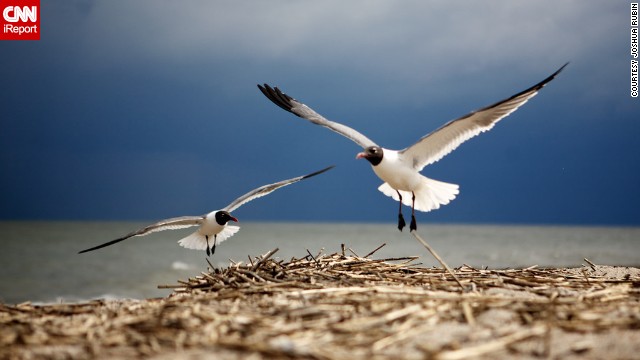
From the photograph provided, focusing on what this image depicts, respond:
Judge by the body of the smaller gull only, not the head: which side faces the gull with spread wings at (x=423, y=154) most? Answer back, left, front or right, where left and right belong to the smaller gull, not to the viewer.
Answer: front

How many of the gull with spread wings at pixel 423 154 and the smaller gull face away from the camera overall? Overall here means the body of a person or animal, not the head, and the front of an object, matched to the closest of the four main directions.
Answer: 0

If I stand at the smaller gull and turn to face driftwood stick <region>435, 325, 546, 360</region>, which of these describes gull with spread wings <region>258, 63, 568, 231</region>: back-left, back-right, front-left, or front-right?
front-left

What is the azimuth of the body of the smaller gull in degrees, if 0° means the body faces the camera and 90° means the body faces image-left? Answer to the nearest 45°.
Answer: approximately 315°

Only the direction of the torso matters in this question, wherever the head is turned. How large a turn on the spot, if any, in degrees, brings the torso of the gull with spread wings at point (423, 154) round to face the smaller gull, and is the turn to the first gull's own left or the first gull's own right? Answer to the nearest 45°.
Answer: approximately 90° to the first gull's own right

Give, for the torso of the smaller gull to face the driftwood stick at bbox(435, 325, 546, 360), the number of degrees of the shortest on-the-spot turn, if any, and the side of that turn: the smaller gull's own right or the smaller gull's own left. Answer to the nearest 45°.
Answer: approximately 45° to the smaller gull's own right

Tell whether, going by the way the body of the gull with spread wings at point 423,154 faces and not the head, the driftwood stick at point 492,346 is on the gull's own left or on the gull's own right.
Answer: on the gull's own left
